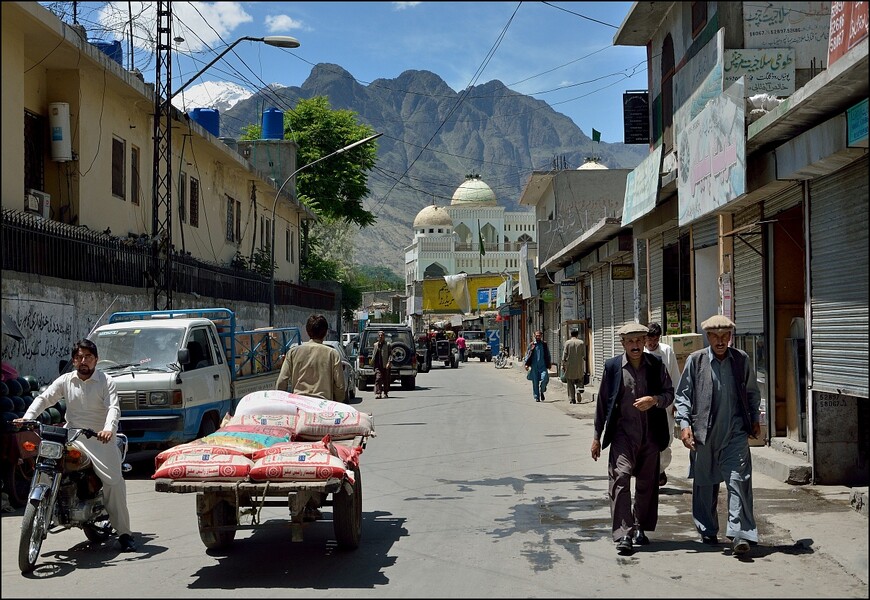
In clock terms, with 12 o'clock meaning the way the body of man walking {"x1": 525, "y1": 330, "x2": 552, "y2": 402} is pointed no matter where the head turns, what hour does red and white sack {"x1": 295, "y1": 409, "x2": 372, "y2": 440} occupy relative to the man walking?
The red and white sack is roughly at 12 o'clock from the man walking.

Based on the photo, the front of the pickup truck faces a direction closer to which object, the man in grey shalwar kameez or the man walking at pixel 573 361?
the man in grey shalwar kameez

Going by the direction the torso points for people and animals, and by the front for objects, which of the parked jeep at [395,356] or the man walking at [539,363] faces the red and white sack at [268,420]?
the man walking

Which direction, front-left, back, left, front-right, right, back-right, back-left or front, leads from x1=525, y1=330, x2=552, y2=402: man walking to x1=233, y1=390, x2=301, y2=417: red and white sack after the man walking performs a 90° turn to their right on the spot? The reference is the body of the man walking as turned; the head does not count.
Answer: left

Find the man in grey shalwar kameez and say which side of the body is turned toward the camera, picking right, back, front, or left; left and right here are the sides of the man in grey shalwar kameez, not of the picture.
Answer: front

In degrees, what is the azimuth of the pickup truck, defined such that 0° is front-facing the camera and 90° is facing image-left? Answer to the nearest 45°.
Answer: approximately 45°

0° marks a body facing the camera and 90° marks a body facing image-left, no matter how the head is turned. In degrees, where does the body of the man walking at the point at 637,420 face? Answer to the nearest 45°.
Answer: approximately 0°

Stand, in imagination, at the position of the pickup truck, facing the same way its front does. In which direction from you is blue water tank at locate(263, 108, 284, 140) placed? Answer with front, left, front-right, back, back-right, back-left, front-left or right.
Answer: back-right

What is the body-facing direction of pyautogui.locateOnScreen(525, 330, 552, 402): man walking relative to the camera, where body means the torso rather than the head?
toward the camera

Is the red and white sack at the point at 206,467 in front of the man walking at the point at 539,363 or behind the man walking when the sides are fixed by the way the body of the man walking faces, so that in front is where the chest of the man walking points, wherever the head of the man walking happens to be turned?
in front

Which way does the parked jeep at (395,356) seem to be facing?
away from the camera

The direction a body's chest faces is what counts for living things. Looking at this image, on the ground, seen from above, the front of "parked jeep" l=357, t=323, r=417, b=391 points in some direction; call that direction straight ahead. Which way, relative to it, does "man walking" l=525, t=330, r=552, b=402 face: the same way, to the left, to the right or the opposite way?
the opposite way

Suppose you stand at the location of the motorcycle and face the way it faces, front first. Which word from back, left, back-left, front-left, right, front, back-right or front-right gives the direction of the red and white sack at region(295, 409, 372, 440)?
back-left

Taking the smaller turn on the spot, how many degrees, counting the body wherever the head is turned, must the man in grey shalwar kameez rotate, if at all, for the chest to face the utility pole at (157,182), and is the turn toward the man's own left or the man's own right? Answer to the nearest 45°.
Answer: approximately 135° to the man's own right
